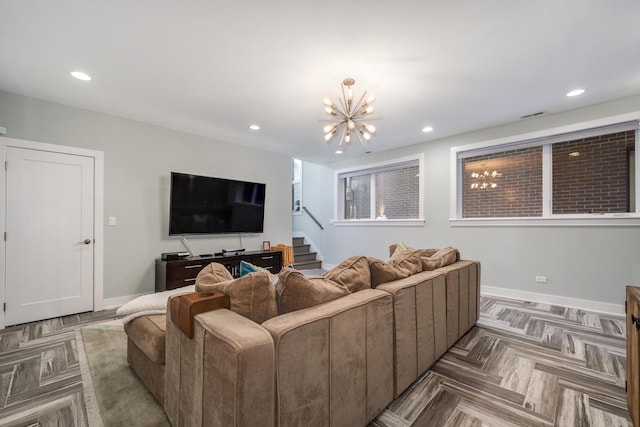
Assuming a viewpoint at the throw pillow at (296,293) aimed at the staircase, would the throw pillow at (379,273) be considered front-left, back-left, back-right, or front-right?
front-right

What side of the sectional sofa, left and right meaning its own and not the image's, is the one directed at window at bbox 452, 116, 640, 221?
right

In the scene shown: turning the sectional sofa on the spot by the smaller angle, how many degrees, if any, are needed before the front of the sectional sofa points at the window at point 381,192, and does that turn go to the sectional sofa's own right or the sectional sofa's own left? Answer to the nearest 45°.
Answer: approximately 45° to the sectional sofa's own right

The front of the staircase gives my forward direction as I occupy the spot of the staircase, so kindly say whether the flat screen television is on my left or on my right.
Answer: on my right

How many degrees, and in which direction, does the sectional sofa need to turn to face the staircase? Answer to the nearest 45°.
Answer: approximately 45° to its right

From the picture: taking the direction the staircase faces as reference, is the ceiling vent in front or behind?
in front

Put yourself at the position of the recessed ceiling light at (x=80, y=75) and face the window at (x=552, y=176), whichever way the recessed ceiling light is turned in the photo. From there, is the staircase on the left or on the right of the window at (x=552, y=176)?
left

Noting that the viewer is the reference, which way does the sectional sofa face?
facing away from the viewer and to the left of the viewer

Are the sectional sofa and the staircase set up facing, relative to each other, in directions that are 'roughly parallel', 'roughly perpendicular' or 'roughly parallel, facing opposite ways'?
roughly parallel, facing opposite ways

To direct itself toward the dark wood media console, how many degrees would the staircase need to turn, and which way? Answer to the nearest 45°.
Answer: approximately 90° to its right
